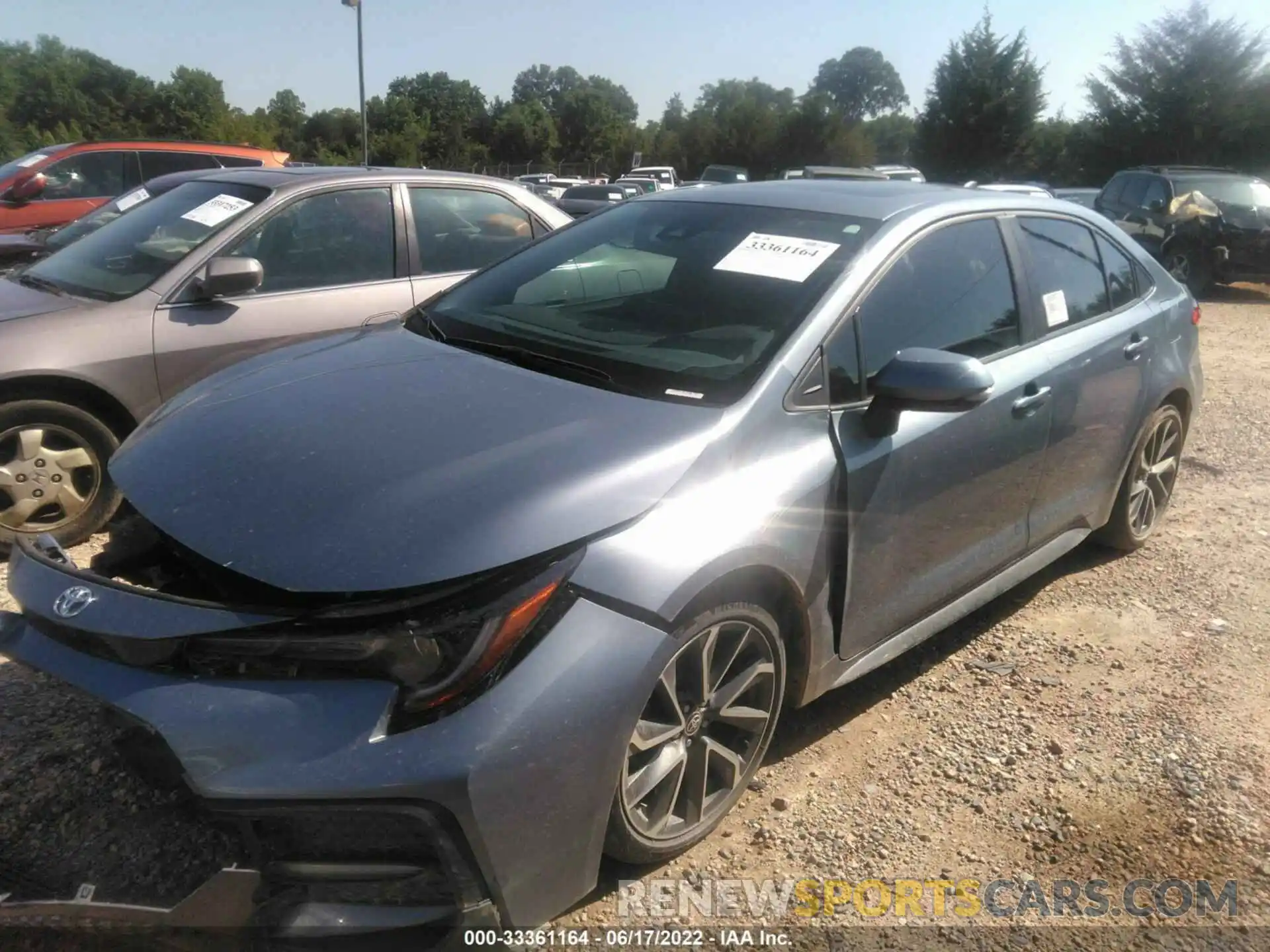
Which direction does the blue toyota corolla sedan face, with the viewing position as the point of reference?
facing the viewer and to the left of the viewer

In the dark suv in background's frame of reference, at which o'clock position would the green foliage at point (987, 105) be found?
The green foliage is roughly at 7 o'clock from the dark suv in background.

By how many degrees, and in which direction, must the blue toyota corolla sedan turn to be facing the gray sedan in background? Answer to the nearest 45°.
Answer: approximately 90° to its right

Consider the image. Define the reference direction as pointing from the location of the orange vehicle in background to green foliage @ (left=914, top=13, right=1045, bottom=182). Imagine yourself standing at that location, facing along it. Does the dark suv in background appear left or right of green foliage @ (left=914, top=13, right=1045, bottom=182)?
right

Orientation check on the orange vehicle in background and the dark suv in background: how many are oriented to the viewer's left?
1

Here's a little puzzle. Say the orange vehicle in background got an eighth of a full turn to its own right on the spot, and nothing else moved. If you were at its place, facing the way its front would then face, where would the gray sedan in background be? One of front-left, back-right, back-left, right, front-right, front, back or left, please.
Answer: back-left

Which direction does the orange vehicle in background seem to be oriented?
to the viewer's left

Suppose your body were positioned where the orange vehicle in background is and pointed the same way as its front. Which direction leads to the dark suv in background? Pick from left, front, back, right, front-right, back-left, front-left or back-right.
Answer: back

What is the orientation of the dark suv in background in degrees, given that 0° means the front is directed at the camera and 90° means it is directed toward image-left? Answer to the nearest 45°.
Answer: approximately 315°

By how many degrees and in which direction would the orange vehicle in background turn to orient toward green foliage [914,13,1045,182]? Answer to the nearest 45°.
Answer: approximately 135° to its right

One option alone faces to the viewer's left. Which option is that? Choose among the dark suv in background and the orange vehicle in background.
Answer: the orange vehicle in background

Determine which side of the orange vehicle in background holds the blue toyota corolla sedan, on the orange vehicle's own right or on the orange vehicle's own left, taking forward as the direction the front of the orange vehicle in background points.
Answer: on the orange vehicle's own left

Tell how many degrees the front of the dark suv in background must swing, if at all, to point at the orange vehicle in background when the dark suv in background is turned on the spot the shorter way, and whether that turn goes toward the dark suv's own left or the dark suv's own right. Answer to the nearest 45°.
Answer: approximately 90° to the dark suv's own right

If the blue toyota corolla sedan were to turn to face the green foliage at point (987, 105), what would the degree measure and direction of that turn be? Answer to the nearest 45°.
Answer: approximately 135° to its right

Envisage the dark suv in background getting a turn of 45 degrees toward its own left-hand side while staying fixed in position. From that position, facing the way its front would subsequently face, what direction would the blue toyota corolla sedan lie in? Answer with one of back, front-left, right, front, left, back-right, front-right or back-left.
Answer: right
